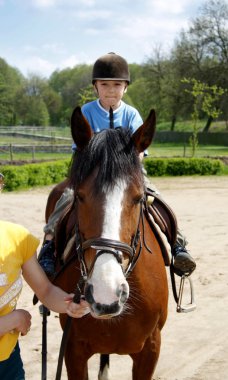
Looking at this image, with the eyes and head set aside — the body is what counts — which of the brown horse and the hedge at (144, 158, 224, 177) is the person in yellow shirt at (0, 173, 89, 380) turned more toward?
the brown horse

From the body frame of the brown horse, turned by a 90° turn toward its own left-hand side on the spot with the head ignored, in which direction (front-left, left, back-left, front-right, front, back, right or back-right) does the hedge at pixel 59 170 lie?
left

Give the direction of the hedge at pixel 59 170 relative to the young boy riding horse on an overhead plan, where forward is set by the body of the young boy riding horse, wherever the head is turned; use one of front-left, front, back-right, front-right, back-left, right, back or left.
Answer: back

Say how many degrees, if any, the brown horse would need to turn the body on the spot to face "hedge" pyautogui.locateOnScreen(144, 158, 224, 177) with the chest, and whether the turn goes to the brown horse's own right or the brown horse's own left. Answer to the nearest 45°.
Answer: approximately 180°

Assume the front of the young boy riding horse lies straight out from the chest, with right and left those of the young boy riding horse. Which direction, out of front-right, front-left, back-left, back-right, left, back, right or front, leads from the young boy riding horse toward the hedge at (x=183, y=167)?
back

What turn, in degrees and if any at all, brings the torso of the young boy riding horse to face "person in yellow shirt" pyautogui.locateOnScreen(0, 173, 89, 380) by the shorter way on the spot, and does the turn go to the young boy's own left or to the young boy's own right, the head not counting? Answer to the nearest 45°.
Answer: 0° — they already face them

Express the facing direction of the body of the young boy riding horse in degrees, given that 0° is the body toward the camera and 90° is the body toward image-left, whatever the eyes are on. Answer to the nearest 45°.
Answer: approximately 0°

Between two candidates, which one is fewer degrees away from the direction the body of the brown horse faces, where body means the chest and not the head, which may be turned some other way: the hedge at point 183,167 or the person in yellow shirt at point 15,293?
the person in yellow shirt

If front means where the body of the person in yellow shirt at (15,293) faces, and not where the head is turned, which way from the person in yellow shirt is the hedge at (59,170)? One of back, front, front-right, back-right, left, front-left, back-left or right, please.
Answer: back-left

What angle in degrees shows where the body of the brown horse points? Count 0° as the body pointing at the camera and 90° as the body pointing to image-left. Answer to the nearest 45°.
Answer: approximately 0°
